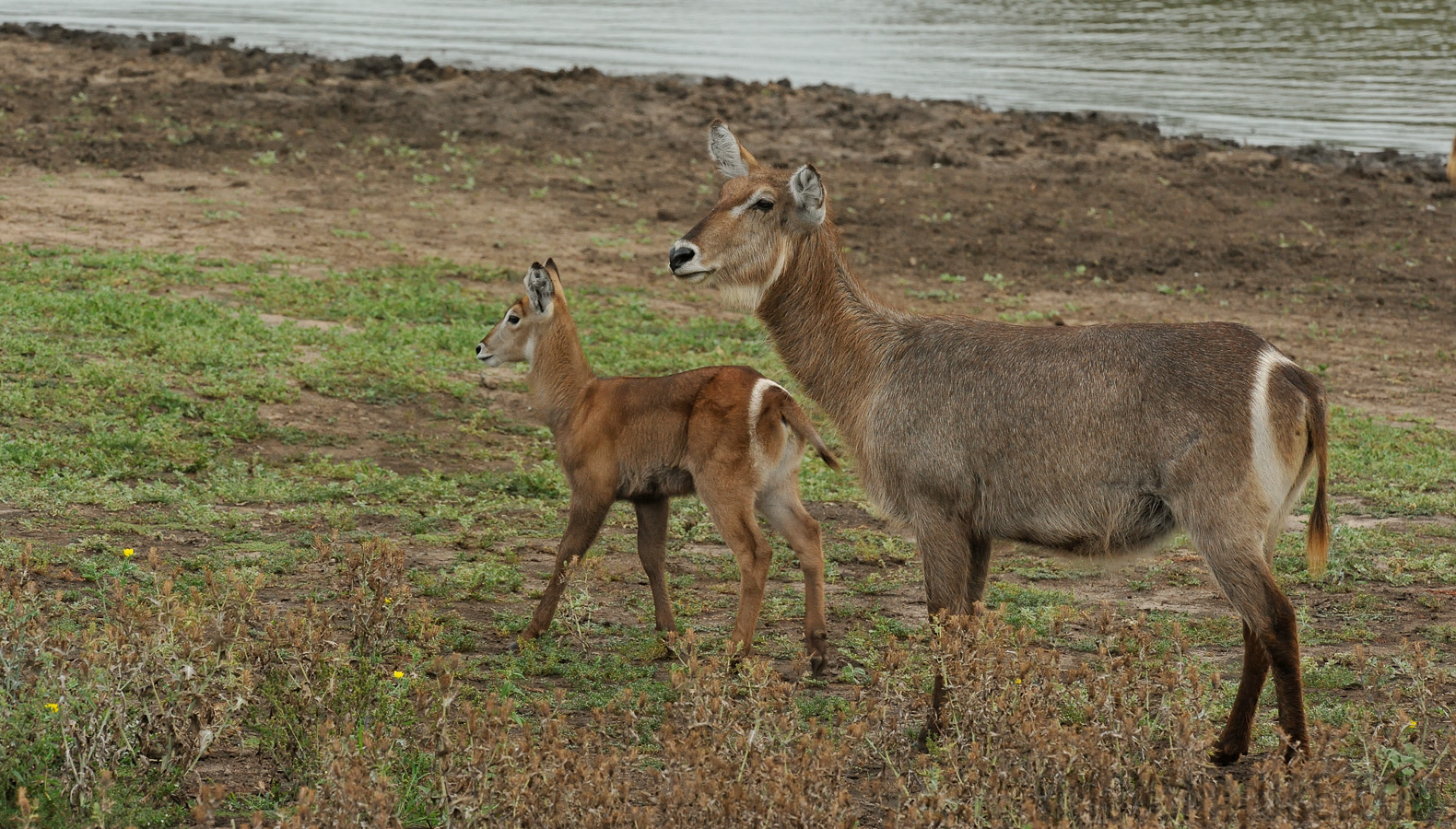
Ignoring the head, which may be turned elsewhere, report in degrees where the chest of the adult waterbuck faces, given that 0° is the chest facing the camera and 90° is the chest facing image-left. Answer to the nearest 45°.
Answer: approximately 90°

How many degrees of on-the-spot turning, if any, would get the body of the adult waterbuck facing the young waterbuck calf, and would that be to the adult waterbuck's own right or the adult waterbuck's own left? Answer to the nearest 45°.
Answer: approximately 45° to the adult waterbuck's own right
